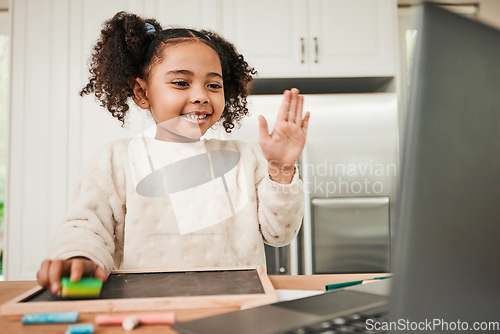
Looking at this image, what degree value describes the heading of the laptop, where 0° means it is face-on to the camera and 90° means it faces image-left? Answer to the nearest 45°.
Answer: approximately 135°

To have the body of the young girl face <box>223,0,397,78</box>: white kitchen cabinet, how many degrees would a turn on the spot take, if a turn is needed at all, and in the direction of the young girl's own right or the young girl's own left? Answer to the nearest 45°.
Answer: approximately 135° to the young girl's own left

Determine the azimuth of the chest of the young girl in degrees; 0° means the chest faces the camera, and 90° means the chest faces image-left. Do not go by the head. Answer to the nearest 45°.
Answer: approximately 0°

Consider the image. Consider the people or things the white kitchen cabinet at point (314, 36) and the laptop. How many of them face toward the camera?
1

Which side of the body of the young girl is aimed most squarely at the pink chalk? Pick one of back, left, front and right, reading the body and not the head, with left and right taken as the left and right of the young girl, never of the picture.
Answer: front

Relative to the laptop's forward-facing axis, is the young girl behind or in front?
in front

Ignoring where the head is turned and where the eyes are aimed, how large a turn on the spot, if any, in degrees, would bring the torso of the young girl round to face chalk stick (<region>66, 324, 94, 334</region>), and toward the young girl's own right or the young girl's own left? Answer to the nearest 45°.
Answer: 0° — they already face it

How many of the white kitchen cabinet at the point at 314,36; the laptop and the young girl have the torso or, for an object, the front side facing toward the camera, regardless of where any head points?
2

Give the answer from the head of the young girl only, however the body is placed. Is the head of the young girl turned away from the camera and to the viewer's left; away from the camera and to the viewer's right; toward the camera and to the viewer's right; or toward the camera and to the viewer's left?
toward the camera and to the viewer's right

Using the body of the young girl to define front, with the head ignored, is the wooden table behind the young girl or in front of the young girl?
in front

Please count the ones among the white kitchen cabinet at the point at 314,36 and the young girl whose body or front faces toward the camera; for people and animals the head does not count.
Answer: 2
